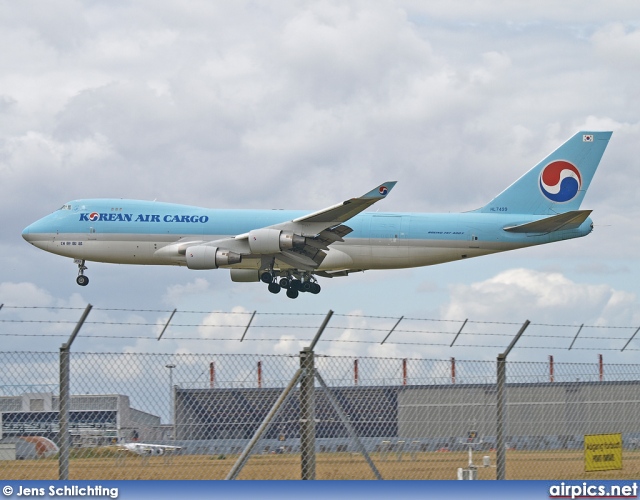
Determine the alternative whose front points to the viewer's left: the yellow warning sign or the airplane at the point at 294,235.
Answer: the airplane

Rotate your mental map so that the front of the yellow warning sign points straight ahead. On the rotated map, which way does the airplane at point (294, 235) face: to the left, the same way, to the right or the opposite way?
to the right

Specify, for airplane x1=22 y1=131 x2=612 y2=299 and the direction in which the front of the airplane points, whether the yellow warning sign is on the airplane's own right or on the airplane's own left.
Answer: on the airplane's own left

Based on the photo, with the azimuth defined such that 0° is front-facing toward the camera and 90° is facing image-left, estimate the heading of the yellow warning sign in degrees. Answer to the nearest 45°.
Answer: approximately 0°

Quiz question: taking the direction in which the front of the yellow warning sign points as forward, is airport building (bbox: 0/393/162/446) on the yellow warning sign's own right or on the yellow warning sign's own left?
on the yellow warning sign's own right

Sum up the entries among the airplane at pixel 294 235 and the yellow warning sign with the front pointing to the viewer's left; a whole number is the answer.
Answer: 1

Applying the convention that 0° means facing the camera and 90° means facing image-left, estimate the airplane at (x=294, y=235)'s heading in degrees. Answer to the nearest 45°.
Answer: approximately 90°
